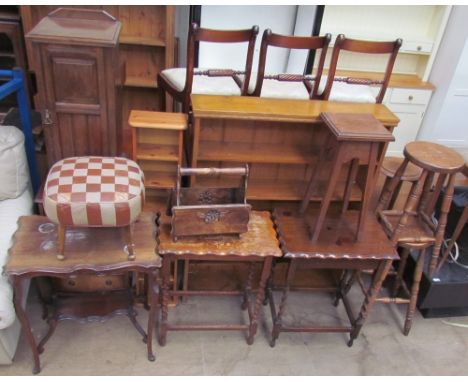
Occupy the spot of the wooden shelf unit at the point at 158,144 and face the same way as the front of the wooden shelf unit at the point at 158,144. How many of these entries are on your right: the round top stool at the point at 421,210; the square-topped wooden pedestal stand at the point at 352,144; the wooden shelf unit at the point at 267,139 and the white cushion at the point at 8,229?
1

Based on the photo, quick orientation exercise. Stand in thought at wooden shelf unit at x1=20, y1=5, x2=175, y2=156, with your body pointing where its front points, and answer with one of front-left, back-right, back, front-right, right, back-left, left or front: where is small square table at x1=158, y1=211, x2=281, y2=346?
front

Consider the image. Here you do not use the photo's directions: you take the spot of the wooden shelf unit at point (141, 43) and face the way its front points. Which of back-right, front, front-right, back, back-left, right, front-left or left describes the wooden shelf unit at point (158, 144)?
front

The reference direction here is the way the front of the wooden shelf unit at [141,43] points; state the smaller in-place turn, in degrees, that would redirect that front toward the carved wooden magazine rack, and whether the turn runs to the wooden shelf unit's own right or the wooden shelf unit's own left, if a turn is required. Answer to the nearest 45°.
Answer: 0° — it already faces it

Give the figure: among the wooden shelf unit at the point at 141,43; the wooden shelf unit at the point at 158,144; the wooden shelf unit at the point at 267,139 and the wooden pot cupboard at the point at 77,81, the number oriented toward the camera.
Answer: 4

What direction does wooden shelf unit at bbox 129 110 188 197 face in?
toward the camera

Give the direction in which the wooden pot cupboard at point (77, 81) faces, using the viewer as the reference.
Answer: facing the viewer

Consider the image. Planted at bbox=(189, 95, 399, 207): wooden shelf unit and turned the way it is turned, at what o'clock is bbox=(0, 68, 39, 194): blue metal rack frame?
The blue metal rack frame is roughly at 3 o'clock from the wooden shelf unit.

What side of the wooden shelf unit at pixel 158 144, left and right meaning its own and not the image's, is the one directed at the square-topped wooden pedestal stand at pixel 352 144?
left

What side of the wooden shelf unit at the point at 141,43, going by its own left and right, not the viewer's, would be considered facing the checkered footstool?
front

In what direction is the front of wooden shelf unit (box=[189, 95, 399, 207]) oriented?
toward the camera

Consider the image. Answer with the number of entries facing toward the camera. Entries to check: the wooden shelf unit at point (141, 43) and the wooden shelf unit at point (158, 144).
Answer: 2

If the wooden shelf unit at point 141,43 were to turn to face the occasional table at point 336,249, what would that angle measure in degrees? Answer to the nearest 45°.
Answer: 0° — it already faces it
